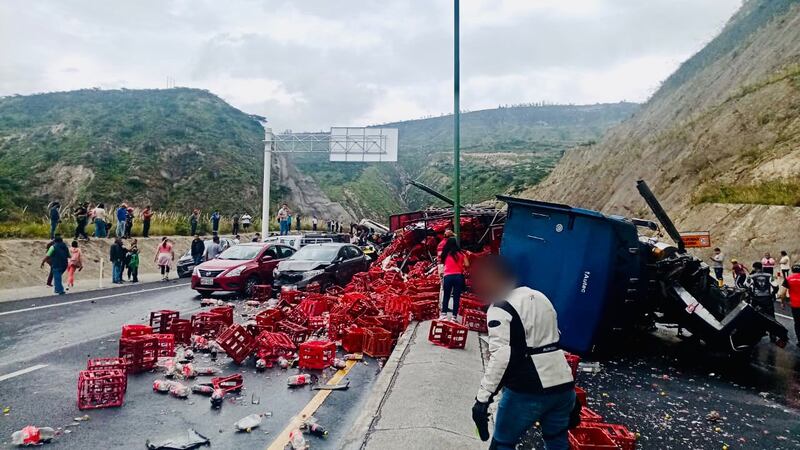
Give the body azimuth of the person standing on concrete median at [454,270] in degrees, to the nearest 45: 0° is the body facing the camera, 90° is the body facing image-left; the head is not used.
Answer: approximately 180°

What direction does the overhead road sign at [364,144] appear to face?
away from the camera

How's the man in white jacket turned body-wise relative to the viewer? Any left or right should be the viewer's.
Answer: facing away from the viewer and to the left of the viewer

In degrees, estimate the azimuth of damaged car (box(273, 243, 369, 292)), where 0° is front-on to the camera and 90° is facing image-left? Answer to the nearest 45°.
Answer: approximately 45°

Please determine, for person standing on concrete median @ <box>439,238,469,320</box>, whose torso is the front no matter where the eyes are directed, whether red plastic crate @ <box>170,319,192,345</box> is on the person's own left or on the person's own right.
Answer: on the person's own left

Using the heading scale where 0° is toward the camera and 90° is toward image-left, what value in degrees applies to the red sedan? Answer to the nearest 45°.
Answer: approximately 45°

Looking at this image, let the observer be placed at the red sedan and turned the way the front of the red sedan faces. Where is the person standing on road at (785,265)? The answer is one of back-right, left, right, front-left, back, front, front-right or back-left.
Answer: back-left
